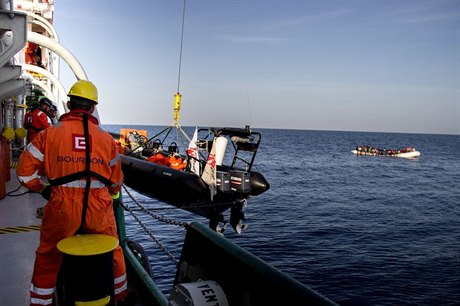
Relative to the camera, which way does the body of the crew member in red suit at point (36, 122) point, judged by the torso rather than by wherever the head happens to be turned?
to the viewer's right

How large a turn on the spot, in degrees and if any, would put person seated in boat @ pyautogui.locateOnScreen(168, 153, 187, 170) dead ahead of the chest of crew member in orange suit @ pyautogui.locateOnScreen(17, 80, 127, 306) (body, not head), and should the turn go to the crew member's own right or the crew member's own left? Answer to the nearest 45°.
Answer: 0° — they already face them

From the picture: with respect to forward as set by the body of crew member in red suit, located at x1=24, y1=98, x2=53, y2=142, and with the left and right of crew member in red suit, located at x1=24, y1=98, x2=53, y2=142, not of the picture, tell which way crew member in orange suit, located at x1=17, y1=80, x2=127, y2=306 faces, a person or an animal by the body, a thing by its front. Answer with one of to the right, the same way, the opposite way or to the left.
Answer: to the left

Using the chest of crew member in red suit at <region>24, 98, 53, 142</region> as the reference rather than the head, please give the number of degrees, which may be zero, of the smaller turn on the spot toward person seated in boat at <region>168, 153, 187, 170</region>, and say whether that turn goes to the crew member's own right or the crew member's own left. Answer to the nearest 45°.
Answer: approximately 45° to the crew member's own left

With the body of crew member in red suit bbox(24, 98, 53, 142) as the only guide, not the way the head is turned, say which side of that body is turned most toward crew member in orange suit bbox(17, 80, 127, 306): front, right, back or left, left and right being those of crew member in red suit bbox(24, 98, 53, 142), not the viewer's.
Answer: right

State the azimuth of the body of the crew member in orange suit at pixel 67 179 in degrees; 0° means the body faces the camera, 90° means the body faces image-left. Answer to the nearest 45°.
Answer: approximately 180°

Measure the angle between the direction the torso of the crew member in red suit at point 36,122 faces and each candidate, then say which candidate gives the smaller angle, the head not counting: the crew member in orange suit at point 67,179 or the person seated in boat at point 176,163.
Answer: the person seated in boat

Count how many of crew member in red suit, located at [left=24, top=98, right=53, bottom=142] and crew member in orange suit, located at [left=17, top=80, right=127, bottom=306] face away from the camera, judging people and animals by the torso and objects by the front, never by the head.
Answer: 1
